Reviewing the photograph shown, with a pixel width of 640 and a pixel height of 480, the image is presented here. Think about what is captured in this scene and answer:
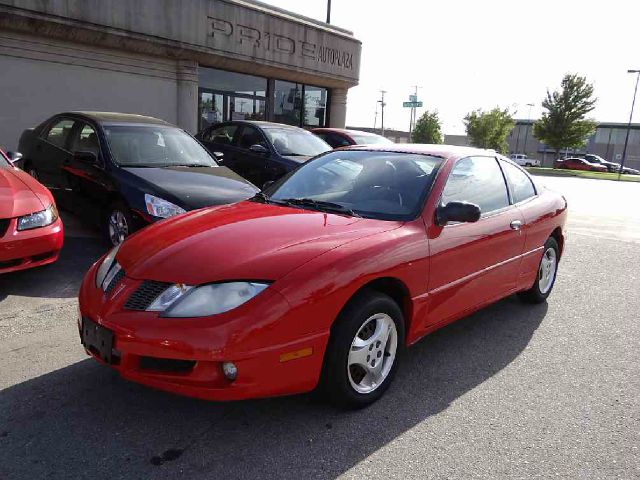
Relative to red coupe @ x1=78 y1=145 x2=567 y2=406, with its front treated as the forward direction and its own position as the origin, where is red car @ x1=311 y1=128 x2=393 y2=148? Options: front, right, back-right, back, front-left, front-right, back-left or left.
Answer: back-right

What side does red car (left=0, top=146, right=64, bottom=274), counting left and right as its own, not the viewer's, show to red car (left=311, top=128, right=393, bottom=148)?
left

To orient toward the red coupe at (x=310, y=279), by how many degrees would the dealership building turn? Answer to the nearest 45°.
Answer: approximately 45° to its right

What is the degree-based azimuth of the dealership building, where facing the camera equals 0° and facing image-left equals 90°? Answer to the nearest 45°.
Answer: approximately 315°

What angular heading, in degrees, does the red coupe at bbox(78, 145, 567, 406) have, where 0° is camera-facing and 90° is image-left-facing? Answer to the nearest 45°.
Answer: approximately 45°

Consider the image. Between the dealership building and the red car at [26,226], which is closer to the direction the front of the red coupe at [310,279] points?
the red car

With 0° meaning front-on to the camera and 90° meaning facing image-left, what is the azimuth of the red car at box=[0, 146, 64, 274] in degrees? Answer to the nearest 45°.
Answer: approximately 315°

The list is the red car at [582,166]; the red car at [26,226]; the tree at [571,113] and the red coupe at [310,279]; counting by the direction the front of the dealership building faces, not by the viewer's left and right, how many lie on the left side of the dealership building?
2
